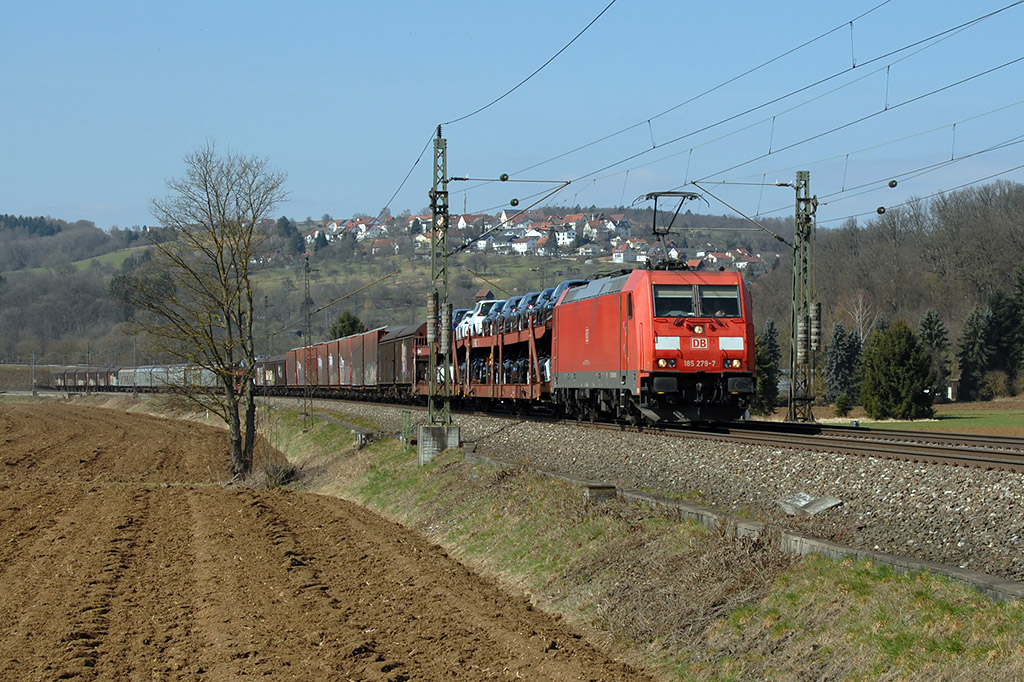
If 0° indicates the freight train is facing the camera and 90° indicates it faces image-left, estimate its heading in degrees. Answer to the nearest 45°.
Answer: approximately 315°
